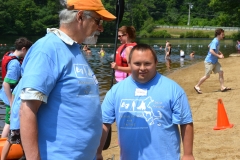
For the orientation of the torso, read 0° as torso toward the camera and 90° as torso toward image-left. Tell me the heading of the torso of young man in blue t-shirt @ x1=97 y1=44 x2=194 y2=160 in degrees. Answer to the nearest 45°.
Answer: approximately 0°

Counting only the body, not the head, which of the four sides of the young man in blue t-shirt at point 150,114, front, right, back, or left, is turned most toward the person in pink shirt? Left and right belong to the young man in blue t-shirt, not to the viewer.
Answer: back
